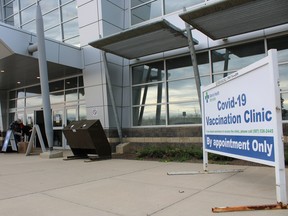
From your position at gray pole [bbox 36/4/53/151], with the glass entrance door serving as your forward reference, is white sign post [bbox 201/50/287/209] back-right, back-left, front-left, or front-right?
back-right

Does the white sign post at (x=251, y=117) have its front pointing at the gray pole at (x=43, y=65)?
no

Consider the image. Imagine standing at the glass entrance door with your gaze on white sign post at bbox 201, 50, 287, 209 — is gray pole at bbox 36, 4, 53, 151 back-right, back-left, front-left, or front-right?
front-right

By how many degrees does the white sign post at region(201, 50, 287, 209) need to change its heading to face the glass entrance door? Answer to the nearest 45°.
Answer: approximately 90° to its right

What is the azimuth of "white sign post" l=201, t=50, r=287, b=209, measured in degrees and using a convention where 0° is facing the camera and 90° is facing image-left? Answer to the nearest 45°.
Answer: approximately 45°
